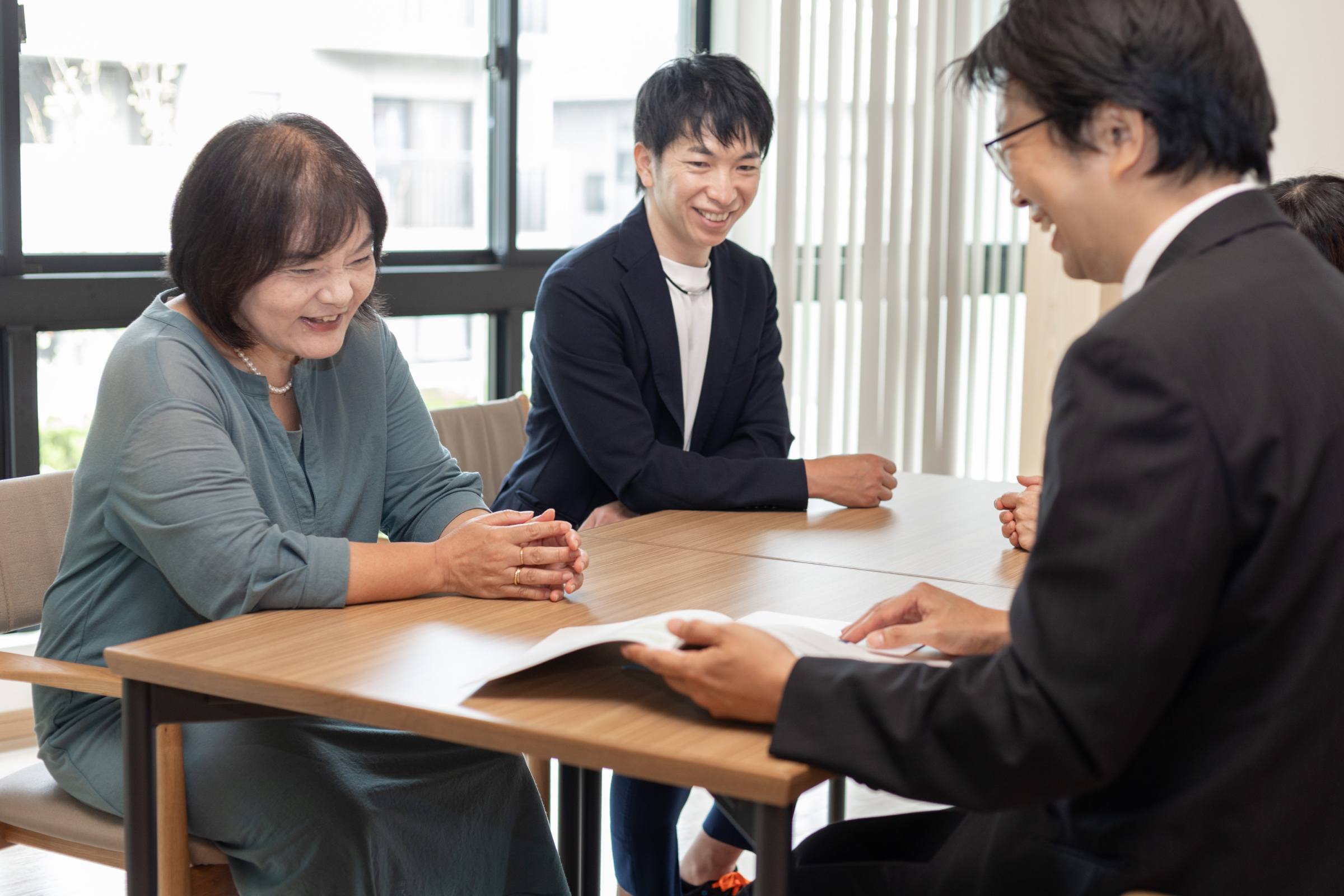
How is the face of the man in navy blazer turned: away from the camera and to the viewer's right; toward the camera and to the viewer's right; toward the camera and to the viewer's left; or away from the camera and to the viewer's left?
toward the camera and to the viewer's right

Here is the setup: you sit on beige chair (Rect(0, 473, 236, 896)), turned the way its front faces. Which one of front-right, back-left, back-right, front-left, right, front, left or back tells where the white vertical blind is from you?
left

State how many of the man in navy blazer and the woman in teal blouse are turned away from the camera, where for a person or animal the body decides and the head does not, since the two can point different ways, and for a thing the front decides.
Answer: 0

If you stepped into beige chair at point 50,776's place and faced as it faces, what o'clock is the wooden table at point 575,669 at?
The wooden table is roughly at 12 o'clock from the beige chair.

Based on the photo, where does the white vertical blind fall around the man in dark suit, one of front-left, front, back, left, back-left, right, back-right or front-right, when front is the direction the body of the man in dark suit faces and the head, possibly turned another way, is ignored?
front-right

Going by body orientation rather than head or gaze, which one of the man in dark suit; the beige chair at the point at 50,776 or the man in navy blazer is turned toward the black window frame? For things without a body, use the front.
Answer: the man in dark suit

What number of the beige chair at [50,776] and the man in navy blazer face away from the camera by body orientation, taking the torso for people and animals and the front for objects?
0

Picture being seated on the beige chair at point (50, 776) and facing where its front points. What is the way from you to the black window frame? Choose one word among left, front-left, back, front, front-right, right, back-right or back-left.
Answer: back-left

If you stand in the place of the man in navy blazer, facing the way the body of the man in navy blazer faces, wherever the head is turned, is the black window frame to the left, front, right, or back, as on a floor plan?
back

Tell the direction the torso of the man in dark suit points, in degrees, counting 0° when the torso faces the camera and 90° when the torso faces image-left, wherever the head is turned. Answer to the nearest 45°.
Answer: approximately 135°

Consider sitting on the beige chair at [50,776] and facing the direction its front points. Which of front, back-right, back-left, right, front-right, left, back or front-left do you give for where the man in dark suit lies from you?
front

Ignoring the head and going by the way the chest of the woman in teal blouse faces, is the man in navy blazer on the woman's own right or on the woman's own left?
on the woman's own left

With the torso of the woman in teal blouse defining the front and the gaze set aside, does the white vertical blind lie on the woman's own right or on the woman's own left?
on the woman's own left

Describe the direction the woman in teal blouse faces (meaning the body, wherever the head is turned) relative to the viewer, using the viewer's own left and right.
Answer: facing the viewer and to the right of the viewer

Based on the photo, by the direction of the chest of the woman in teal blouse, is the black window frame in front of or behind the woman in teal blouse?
behind

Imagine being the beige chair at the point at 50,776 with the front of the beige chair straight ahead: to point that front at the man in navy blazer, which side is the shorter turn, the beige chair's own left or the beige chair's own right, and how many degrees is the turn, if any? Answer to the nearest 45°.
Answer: approximately 90° to the beige chair's own left

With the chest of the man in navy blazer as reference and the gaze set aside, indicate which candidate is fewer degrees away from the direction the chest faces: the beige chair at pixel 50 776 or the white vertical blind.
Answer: the beige chair
